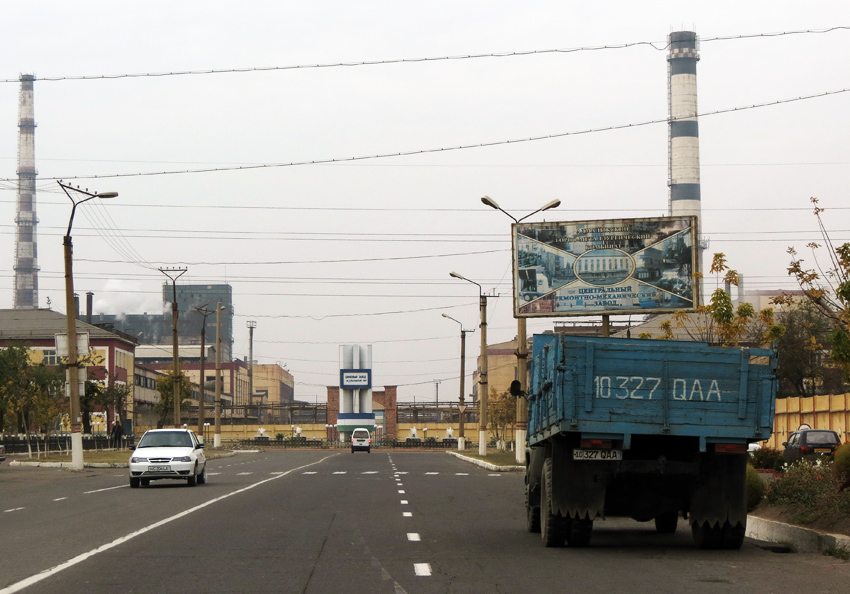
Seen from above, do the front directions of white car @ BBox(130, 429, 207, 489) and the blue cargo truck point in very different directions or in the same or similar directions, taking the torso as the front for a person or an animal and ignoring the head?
very different directions

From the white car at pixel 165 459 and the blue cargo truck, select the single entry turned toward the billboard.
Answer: the blue cargo truck

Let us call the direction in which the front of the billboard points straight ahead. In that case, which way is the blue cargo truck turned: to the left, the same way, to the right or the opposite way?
the opposite way

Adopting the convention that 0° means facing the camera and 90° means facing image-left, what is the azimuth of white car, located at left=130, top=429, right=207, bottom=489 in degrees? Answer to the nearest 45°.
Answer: approximately 0°

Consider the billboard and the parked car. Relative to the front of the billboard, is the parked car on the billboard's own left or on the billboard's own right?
on the billboard's own left

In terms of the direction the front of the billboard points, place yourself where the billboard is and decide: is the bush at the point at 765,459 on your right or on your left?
on your left

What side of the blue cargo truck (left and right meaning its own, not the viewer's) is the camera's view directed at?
back

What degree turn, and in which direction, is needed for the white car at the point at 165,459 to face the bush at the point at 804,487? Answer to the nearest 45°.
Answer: approximately 45° to its left
